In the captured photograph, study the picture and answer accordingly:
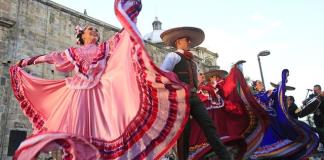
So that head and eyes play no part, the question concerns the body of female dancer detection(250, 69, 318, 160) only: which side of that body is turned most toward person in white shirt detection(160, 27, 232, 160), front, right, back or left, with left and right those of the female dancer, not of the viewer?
right

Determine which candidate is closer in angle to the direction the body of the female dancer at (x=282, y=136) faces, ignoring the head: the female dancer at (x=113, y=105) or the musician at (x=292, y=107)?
the female dancer

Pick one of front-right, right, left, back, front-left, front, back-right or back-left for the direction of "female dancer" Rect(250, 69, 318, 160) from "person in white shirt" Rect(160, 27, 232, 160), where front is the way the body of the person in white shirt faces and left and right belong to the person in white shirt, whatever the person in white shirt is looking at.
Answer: left

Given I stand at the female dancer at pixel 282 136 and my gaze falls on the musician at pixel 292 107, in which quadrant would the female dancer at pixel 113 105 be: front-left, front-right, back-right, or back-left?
back-left

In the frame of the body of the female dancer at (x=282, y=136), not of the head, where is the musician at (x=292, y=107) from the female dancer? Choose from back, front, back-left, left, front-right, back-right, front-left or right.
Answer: back-left

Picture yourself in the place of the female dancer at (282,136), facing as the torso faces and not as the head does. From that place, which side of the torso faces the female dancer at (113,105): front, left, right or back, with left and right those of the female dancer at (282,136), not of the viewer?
right
